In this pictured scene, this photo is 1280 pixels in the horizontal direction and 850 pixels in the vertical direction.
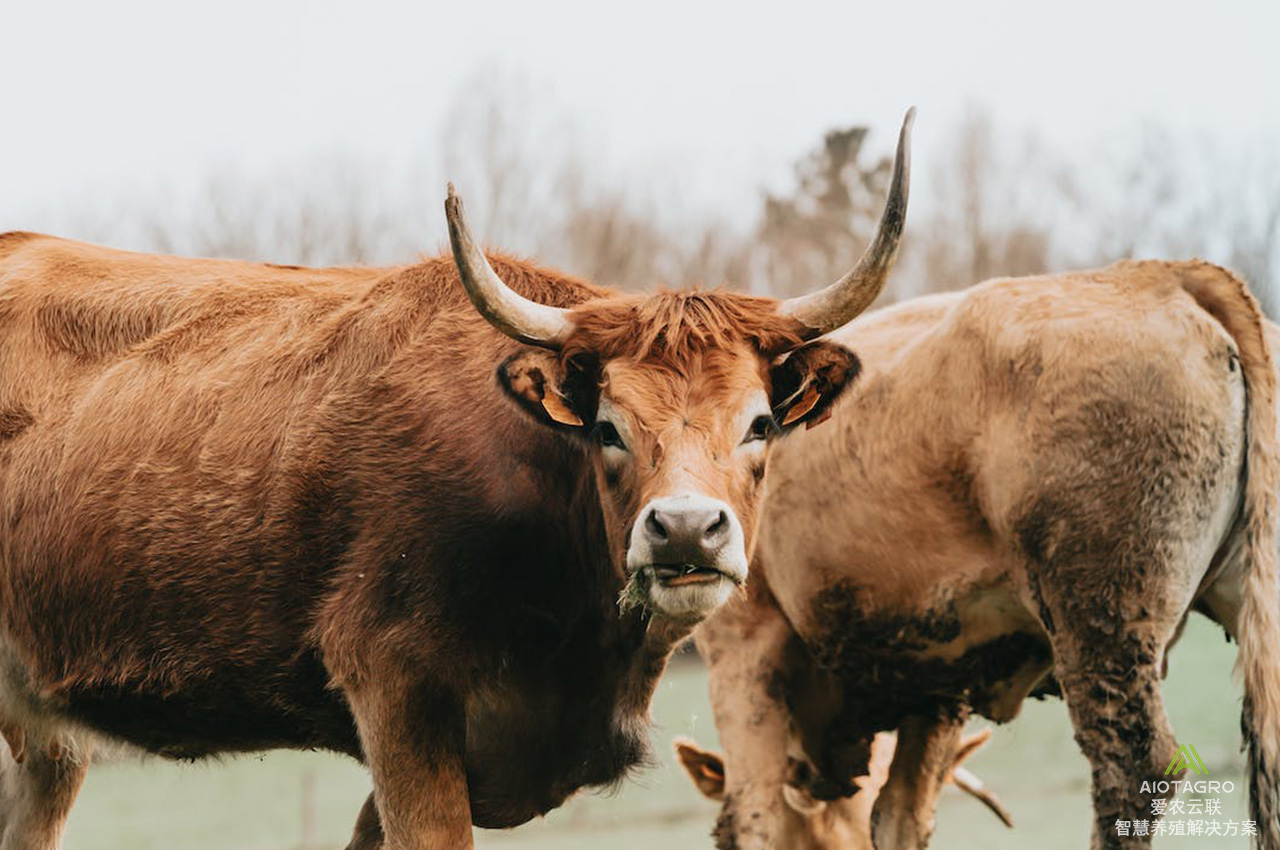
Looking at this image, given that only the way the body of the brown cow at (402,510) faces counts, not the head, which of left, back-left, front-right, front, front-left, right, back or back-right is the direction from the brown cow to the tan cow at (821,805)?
left

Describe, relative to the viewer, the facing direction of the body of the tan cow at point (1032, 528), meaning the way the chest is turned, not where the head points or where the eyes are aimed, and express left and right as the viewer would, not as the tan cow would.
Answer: facing away from the viewer and to the left of the viewer

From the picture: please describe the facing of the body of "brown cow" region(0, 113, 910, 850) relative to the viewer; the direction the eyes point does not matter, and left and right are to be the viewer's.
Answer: facing the viewer and to the right of the viewer

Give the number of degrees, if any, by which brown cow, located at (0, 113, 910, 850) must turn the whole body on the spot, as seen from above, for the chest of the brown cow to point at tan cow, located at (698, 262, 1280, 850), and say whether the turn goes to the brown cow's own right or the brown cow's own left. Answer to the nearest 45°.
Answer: approximately 45° to the brown cow's own left

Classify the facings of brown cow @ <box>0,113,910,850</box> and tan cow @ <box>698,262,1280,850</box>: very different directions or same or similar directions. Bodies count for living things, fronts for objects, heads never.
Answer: very different directions

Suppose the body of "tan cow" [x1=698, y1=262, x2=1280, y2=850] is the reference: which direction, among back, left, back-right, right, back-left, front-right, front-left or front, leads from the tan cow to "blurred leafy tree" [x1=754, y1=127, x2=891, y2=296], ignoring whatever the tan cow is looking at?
front-right
